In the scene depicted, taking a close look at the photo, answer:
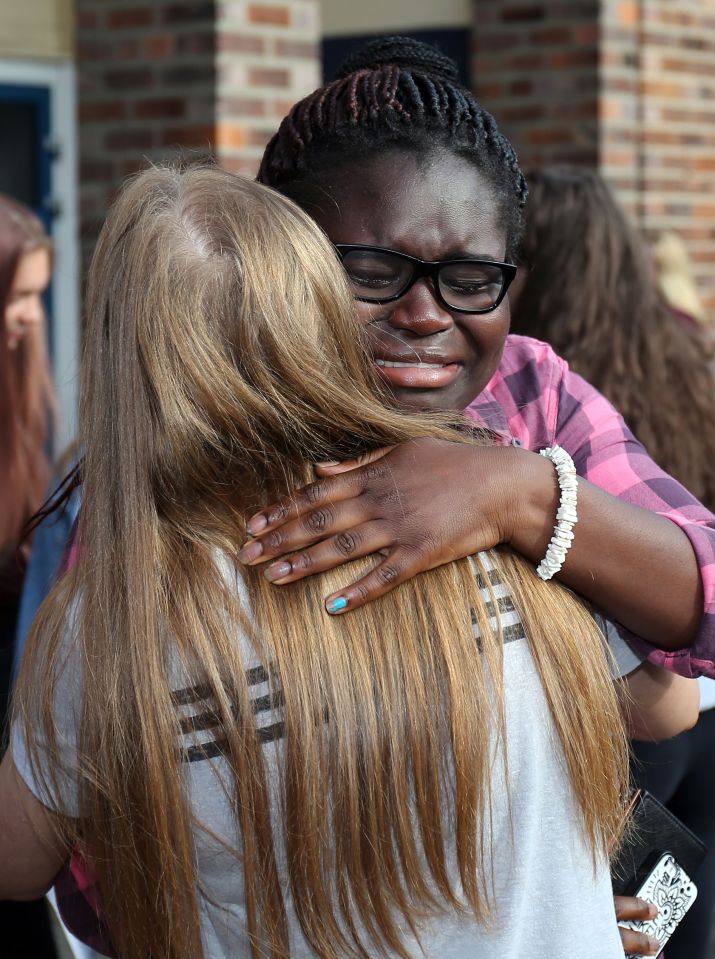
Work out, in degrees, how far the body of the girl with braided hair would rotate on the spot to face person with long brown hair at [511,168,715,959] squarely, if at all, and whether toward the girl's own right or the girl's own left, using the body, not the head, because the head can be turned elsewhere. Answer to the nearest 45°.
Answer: approximately 180°

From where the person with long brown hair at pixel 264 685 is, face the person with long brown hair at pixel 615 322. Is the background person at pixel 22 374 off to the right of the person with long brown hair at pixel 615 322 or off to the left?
left

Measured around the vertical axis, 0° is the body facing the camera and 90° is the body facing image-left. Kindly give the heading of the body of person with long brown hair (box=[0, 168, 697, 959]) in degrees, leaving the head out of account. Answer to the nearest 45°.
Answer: approximately 180°

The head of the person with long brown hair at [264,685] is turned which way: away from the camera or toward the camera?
away from the camera

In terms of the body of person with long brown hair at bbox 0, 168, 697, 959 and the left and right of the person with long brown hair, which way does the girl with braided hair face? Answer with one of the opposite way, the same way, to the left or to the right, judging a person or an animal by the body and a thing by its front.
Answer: the opposite way

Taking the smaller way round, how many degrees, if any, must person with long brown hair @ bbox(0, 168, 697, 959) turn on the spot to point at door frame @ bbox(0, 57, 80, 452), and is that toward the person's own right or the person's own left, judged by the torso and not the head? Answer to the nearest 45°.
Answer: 0° — they already face it

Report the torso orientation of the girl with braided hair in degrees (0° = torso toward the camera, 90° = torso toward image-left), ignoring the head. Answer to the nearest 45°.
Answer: approximately 0°

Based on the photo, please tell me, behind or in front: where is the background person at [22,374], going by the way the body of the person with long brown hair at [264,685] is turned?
in front

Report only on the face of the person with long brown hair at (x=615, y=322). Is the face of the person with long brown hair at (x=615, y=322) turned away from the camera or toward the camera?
away from the camera

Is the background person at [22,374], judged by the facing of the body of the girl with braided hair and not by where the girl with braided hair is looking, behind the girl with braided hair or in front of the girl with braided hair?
behind

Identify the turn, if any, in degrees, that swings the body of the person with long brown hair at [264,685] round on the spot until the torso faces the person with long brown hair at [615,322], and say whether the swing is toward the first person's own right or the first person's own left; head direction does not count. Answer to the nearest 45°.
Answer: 0° — they already face them

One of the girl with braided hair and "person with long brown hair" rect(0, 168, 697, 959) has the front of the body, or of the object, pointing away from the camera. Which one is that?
the person with long brown hair
